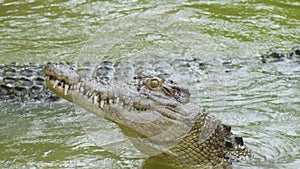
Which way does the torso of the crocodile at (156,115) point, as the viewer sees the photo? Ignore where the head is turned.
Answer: to the viewer's left
